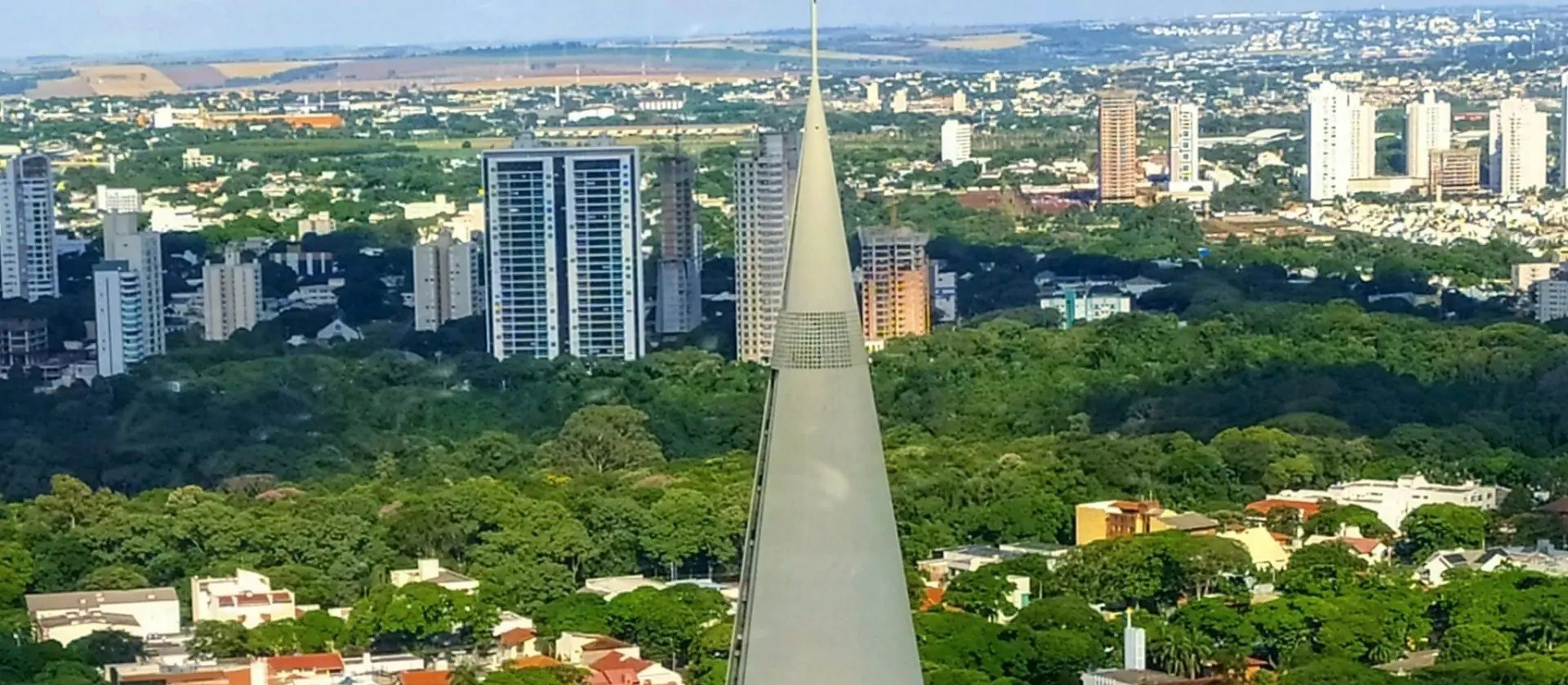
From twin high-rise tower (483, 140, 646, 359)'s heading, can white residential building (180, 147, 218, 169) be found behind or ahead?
behind

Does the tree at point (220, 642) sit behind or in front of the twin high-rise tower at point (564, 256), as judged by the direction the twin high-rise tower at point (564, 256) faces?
in front

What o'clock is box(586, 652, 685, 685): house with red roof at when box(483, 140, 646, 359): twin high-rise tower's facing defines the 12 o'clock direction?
The house with red roof is roughly at 12 o'clock from the twin high-rise tower.

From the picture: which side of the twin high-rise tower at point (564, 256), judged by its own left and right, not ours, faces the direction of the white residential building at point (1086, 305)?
left

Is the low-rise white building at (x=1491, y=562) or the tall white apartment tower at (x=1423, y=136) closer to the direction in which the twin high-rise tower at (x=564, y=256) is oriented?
the low-rise white building

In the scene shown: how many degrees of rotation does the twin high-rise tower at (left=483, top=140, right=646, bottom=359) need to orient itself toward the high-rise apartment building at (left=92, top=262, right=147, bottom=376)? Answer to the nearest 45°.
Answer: approximately 90° to its right

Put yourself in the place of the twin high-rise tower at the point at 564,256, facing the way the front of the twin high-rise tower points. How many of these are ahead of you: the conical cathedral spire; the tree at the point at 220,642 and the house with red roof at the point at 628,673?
3

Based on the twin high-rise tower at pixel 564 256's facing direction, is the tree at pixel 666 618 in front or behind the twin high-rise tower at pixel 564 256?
in front

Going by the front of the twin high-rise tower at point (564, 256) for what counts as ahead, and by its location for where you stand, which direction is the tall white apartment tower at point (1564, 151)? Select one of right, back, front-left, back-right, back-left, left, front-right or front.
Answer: back-left

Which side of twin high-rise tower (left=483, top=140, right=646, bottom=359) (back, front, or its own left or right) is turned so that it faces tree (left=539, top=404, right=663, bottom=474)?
front

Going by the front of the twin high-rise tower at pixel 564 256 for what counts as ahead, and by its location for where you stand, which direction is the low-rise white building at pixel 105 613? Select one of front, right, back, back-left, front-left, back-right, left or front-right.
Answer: front

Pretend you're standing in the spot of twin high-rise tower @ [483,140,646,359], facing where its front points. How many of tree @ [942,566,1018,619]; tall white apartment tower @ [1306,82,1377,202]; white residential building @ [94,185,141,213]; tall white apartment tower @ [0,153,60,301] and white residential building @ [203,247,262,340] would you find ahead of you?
1

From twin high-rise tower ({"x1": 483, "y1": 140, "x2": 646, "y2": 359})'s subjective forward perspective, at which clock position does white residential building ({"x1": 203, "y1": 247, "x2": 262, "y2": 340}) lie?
The white residential building is roughly at 4 o'clock from the twin high-rise tower.

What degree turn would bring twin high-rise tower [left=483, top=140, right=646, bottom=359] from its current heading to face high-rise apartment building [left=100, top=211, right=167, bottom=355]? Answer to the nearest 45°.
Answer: approximately 135° to its right

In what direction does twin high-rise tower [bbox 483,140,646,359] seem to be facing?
toward the camera

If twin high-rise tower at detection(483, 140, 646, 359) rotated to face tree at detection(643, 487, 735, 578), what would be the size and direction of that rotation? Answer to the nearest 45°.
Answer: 0° — it already faces it

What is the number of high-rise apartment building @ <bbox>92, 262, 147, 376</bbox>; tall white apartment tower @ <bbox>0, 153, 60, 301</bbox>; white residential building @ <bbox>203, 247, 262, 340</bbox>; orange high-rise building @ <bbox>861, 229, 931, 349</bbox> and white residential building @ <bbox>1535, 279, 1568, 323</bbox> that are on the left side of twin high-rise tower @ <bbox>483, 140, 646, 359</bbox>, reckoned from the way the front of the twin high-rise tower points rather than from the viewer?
2

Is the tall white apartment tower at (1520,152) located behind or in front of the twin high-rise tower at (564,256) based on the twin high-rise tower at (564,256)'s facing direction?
behind

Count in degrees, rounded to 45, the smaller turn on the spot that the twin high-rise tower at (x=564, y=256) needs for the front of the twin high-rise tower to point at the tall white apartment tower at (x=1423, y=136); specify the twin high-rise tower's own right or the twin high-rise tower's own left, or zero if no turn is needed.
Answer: approximately 135° to the twin high-rise tower's own left
